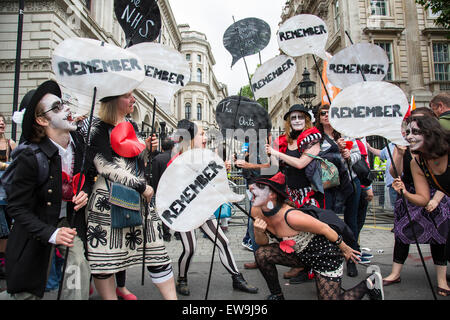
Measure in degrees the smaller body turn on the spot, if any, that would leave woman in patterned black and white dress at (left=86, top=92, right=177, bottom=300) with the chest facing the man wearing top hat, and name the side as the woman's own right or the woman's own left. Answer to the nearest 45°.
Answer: approximately 135° to the woman's own right

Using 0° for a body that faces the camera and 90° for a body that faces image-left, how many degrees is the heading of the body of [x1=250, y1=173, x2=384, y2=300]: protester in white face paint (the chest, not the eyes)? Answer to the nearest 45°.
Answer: approximately 90°
